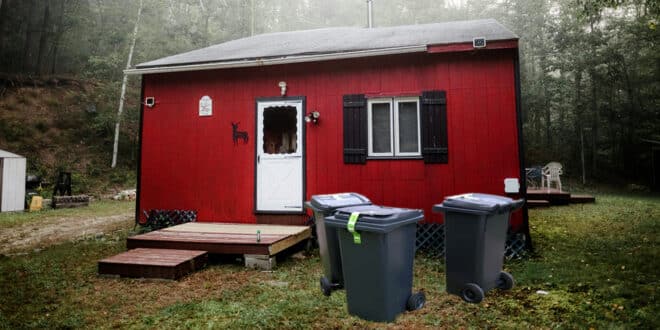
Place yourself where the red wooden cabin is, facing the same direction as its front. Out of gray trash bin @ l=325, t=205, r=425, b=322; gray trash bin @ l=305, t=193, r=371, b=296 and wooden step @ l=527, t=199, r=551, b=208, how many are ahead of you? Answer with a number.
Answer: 2

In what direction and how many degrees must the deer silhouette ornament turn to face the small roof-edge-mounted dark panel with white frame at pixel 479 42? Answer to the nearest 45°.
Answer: approximately 135° to its left

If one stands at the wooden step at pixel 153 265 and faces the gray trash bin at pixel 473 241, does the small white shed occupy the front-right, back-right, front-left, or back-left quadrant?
back-left

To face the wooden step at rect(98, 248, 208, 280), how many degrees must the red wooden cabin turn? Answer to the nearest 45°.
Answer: approximately 45° to its right

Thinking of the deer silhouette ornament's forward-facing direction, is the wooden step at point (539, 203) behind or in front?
behind

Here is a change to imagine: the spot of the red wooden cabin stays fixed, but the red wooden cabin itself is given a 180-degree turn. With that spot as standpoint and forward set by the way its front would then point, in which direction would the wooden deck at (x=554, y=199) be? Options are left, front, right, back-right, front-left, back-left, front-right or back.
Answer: front-right

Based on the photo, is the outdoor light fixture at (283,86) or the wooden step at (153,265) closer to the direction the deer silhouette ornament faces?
the wooden step

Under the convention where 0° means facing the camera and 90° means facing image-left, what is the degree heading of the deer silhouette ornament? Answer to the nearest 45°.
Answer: approximately 90°

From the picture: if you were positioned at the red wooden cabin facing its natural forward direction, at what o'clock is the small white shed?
The small white shed is roughly at 4 o'clock from the red wooden cabin.

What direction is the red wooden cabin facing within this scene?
toward the camera

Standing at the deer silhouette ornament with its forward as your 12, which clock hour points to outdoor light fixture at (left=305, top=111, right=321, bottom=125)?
The outdoor light fixture is roughly at 7 o'clock from the deer silhouette ornament.

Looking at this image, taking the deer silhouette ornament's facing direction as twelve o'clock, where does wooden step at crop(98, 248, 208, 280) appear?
The wooden step is roughly at 10 o'clock from the deer silhouette ornament.

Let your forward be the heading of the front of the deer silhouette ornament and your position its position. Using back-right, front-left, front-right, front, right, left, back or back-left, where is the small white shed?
front-right

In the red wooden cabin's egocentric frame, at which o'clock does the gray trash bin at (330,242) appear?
The gray trash bin is roughly at 12 o'clock from the red wooden cabin.
